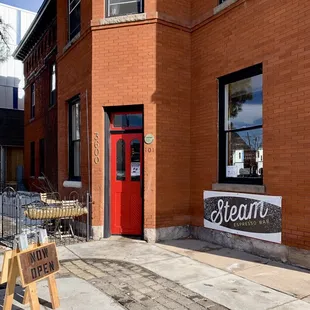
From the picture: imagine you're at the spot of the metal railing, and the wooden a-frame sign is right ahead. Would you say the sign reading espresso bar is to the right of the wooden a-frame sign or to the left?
left

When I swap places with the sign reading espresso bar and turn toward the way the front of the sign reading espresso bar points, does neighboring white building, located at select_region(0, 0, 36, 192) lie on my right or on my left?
on my right

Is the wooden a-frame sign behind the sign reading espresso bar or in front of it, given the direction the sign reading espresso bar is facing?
in front

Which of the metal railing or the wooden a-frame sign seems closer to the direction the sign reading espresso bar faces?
the wooden a-frame sign

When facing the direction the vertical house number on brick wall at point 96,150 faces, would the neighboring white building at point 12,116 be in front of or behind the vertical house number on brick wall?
behind

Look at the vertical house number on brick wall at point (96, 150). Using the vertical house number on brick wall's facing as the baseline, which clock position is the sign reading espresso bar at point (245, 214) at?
The sign reading espresso bar is roughly at 10 o'clock from the vertical house number on brick wall.

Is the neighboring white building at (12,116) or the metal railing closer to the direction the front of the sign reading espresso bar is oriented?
the metal railing

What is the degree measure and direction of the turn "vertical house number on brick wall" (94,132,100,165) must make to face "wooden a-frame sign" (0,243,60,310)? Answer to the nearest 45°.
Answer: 0° — it already faces it

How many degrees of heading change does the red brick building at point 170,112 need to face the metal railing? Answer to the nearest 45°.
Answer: approximately 90° to its right

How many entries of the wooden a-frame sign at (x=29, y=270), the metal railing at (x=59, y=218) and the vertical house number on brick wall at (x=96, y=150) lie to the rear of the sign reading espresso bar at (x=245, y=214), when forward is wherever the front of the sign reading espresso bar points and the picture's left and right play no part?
0

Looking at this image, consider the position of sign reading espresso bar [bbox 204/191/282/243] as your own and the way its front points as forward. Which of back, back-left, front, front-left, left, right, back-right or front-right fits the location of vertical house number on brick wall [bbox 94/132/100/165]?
front-right

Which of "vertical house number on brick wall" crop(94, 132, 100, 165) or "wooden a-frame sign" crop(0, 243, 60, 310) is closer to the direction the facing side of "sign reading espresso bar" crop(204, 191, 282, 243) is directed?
the wooden a-frame sign

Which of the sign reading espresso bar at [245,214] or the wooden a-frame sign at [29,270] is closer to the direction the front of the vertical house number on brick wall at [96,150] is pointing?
the wooden a-frame sign

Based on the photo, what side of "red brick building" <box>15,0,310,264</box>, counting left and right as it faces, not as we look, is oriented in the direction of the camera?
front

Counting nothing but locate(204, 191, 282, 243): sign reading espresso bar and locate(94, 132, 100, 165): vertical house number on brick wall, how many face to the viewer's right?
0

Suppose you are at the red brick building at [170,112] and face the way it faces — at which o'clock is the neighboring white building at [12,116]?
The neighboring white building is roughly at 5 o'clock from the red brick building.

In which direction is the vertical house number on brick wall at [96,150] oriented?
toward the camera
